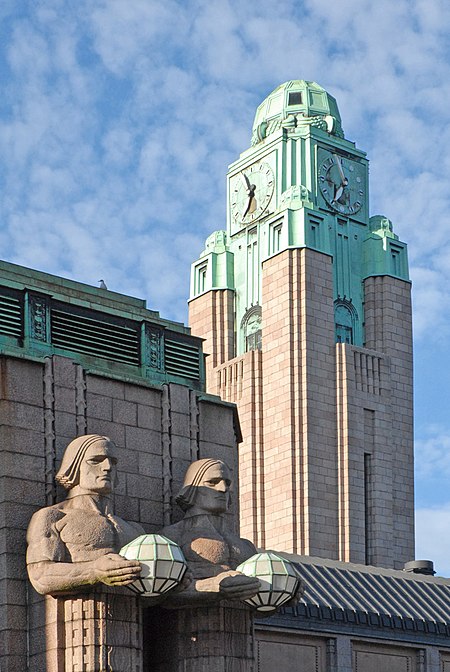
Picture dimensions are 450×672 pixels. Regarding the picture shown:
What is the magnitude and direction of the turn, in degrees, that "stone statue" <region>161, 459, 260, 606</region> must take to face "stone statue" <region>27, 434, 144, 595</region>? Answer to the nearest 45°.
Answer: approximately 90° to its right

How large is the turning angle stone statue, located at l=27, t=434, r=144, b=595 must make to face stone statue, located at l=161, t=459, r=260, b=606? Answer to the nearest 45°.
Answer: approximately 90° to its left

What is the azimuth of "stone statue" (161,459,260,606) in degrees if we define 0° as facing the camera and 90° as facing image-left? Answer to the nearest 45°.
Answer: approximately 315°

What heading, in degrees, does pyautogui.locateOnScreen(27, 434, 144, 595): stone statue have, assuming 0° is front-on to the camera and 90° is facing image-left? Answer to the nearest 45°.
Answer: approximately 315°
